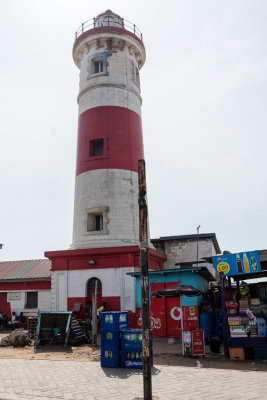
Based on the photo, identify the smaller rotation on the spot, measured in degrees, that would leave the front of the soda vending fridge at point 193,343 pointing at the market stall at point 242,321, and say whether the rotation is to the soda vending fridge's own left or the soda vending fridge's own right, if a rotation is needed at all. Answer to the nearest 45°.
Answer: approximately 135° to the soda vending fridge's own left

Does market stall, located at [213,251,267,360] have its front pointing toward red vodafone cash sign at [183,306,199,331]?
no

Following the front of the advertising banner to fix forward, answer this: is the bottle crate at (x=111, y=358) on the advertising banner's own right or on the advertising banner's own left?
on the advertising banner's own right

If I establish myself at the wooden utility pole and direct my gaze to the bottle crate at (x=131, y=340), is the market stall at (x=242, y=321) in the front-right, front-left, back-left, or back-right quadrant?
front-right

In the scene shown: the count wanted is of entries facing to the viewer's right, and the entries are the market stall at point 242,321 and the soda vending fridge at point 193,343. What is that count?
0

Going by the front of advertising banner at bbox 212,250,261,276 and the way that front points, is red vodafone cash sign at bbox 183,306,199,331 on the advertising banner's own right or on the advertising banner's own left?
on the advertising banner's own right

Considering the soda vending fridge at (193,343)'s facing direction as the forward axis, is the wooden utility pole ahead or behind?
ahead

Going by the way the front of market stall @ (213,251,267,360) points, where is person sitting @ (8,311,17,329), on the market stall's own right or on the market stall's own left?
on the market stall's own right

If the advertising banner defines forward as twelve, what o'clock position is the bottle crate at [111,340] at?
The bottle crate is roughly at 2 o'clock from the advertising banner.

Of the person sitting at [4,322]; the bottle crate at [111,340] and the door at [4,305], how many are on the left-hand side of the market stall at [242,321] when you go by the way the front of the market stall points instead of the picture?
0

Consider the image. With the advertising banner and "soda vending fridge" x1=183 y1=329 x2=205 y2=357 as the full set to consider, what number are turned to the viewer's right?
0

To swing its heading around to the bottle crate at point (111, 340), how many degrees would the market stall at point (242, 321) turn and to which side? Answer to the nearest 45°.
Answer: approximately 45° to its right

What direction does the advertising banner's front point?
toward the camera

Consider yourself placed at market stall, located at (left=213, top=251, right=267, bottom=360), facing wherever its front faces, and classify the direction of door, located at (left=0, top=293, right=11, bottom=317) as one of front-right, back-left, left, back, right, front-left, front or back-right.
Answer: back-right

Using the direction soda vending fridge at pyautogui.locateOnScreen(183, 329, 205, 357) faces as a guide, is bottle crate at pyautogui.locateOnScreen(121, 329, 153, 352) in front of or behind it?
in front

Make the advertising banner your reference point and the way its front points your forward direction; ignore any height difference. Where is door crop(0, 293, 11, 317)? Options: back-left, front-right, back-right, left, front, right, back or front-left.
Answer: back-right

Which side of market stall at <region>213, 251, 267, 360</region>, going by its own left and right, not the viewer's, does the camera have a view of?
front
